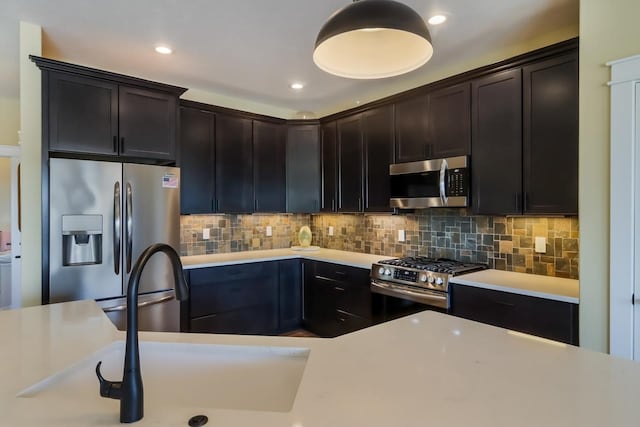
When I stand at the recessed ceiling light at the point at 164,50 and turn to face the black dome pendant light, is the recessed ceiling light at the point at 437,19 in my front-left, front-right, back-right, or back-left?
front-left

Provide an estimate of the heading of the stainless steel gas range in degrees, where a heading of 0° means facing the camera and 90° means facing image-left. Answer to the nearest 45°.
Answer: approximately 45°

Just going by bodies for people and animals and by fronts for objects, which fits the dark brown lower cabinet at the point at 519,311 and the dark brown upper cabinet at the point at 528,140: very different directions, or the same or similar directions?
same or similar directions

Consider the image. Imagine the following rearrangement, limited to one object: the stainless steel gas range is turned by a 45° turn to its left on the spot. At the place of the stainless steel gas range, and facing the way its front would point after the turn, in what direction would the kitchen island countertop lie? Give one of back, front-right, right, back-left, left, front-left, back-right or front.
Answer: front

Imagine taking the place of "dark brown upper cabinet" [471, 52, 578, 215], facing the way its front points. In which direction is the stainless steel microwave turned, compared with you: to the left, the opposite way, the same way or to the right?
the same way

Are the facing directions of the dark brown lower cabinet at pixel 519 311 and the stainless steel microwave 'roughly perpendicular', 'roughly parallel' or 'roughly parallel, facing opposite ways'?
roughly parallel

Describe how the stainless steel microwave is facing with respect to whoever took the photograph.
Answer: facing the viewer and to the left of the viewer

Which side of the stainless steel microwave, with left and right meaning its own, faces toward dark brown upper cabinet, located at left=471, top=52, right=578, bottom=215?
left

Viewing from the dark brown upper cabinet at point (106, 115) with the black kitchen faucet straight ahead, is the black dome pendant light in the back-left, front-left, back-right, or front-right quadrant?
front-left

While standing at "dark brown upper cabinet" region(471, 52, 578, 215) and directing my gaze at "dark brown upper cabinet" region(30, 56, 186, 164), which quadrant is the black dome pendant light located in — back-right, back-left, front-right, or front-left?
front-left

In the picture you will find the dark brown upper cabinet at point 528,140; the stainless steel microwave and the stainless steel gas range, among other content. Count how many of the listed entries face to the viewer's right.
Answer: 0

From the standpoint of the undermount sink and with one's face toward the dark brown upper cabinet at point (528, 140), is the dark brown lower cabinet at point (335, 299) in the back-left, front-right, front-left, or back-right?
front-left

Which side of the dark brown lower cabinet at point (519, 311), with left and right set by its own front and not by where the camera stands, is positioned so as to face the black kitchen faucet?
front
